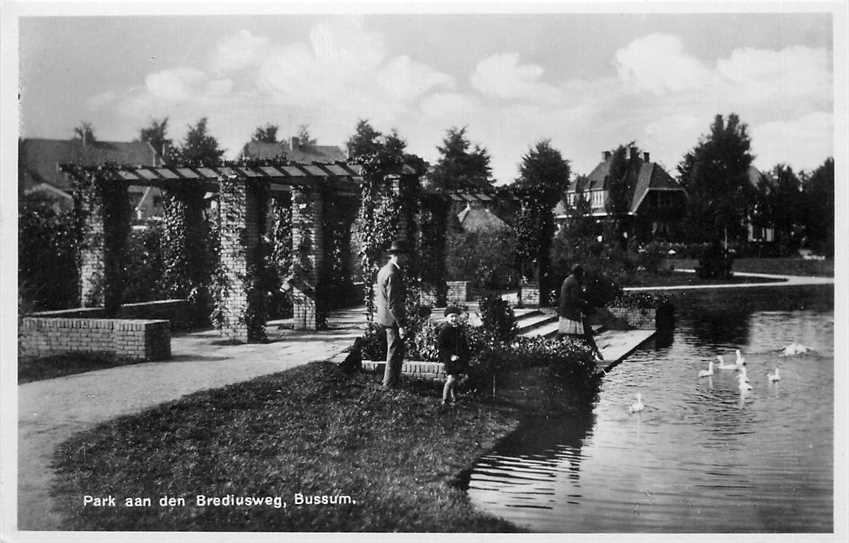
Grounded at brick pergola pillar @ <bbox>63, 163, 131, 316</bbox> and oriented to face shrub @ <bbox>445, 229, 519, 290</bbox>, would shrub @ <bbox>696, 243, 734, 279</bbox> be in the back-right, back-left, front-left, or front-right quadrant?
front-right

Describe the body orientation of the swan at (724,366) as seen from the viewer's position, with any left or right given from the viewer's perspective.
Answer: facing to the left of the viewer

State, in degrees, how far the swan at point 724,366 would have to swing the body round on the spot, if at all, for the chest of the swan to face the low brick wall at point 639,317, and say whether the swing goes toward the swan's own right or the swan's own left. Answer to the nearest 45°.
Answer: approximately 45° to the swan's own right

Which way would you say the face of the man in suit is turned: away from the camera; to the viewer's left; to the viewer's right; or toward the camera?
to the viewer's right
